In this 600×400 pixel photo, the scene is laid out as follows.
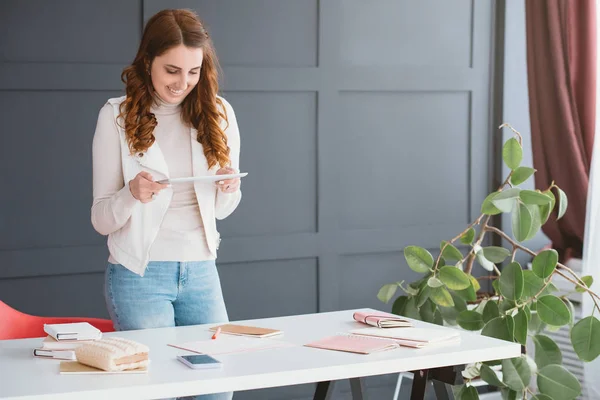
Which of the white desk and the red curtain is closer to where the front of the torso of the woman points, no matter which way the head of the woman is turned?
the white desk

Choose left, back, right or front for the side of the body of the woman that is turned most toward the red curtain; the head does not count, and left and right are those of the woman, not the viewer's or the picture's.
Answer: left

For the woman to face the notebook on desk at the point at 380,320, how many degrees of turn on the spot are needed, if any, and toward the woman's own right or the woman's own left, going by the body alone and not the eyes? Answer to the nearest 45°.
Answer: approximately 45° to the woman's own left
